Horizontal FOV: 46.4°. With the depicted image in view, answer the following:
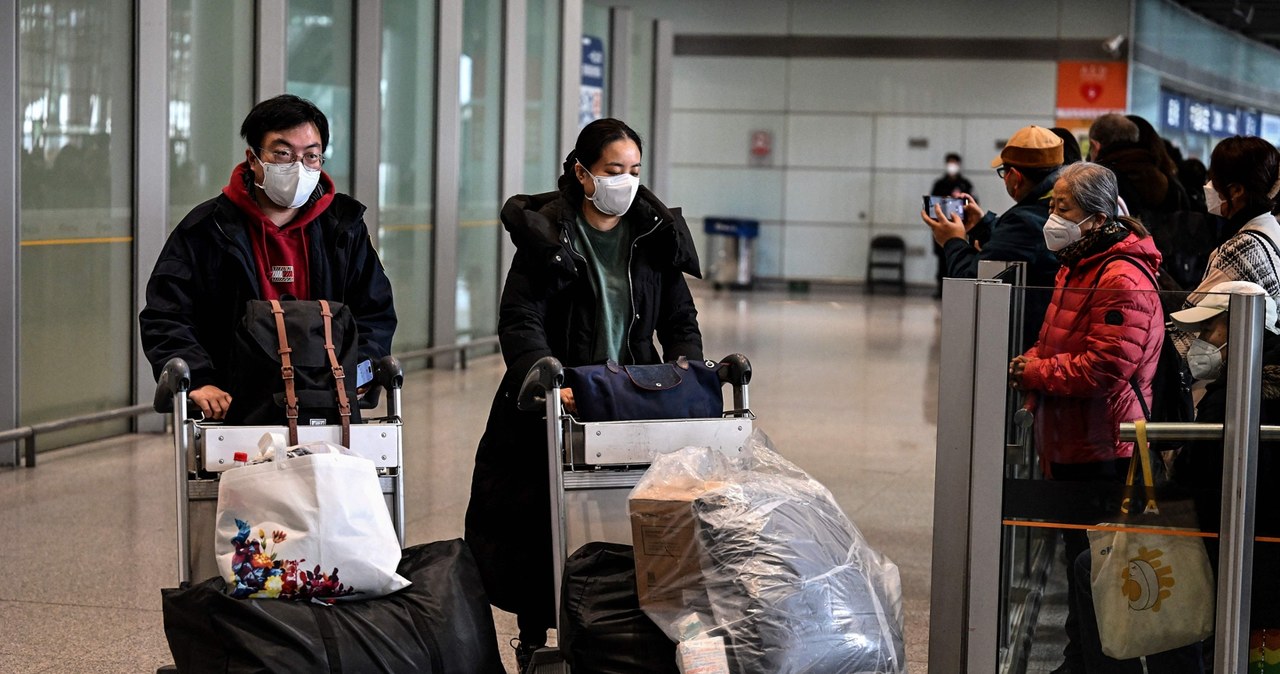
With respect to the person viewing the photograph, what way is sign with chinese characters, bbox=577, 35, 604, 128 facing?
facing the viewer and to the right of the viewer

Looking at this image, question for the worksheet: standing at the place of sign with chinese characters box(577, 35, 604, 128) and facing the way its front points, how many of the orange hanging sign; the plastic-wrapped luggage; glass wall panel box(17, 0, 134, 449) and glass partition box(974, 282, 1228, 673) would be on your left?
1

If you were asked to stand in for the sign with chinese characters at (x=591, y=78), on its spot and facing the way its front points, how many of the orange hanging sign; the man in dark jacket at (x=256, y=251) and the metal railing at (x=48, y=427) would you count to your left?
1

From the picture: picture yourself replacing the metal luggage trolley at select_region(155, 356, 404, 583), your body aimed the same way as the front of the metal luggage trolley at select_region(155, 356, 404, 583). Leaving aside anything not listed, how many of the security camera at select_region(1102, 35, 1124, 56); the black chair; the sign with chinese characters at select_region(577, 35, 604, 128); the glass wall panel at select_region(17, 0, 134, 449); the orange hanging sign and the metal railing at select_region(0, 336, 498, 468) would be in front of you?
0

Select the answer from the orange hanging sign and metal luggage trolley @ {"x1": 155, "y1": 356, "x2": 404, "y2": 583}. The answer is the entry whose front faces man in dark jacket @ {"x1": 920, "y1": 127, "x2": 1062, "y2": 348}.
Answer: the orange hanging sign

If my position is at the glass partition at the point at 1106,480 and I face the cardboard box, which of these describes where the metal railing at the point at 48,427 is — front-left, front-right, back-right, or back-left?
front-right

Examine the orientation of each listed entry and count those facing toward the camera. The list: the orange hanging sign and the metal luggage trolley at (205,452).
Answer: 2

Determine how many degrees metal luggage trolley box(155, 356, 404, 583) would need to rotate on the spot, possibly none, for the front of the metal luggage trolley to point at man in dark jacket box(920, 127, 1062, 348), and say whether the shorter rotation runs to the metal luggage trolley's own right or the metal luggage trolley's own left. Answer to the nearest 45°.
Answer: approximately 135° to the metal luggage trolley's own left

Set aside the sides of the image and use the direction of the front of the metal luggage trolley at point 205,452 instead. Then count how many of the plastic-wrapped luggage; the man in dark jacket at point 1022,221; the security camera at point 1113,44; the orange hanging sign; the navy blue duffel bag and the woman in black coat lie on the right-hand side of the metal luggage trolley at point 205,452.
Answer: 0

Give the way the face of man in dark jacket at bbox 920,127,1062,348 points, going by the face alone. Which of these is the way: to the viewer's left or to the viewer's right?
to the viewer's left

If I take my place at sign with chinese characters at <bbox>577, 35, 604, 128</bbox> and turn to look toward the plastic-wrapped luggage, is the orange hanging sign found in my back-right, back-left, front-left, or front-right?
back-left

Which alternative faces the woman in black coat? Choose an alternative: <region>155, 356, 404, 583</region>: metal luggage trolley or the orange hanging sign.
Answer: the orange hanging sign

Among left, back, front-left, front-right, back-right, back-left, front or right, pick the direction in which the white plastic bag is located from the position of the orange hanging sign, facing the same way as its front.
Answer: front

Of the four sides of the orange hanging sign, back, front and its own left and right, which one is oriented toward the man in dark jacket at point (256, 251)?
front

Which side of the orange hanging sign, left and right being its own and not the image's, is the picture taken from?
front

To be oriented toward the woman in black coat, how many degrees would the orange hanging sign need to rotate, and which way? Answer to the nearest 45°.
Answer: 0° — it already faces them

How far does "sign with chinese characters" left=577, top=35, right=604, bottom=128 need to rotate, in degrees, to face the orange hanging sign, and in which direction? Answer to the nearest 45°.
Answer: approximately 90° to its left
